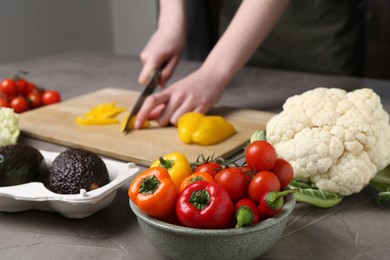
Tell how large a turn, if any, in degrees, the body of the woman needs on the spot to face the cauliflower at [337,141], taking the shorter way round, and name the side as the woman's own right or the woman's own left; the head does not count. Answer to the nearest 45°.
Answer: approximately 45° to the woman's own left

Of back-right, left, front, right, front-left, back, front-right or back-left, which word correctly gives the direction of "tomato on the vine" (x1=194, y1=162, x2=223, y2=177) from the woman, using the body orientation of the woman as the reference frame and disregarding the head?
front-left

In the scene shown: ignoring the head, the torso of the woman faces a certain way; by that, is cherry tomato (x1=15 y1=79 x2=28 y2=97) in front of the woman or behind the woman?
in front

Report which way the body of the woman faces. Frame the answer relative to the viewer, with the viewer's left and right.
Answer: facing the viewer and to the left of the viewer

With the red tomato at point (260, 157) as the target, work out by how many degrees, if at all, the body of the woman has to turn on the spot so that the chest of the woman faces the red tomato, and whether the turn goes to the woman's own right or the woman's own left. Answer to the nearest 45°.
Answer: approximately 45° to the woman's own left

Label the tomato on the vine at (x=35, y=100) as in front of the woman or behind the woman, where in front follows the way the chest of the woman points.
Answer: in front

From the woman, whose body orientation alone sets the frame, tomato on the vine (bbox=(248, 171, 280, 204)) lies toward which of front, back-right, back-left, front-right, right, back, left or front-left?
front-left

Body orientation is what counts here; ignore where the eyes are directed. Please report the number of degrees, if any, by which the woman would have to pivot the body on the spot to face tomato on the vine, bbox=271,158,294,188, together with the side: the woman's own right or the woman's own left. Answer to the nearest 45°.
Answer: approximately 45° to the woman's own left
